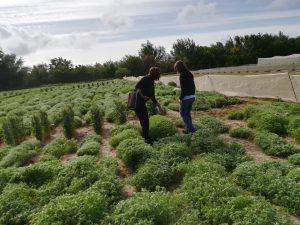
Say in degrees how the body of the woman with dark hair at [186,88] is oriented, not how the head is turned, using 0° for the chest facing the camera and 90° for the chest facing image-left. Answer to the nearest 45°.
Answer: approximately 90°

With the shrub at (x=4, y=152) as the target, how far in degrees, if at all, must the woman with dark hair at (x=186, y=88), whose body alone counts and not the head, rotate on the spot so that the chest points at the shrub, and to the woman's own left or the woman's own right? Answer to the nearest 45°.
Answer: approximately 90° to the woman's own left

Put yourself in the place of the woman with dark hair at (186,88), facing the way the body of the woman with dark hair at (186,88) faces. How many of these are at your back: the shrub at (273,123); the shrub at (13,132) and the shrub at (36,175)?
1

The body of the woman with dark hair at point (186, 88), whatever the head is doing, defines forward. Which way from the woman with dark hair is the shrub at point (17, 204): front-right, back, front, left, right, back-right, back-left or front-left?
front-left

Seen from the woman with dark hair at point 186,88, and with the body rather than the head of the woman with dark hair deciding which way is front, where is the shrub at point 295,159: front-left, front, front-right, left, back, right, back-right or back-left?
back-left

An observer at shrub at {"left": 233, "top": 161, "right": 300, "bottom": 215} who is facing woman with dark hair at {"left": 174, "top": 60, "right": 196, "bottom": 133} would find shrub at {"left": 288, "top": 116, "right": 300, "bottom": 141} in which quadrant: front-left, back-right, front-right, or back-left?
front-right

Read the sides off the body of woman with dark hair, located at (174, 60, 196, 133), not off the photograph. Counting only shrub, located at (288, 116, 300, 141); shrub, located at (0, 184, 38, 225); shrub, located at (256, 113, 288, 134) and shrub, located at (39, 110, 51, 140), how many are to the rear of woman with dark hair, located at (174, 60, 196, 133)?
2

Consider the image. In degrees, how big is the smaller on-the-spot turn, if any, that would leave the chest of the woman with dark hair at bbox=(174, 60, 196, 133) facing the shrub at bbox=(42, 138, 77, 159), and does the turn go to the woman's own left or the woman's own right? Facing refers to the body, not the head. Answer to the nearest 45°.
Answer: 0° — they already face it

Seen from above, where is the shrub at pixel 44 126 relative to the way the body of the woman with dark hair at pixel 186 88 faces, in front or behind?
in front

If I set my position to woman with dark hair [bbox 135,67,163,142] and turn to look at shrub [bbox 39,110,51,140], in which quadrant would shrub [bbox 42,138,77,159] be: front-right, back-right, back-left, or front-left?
front-left
